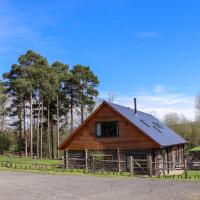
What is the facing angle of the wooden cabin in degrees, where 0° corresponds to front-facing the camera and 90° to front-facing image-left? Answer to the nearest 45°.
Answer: approximately 0°
